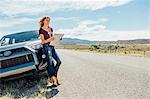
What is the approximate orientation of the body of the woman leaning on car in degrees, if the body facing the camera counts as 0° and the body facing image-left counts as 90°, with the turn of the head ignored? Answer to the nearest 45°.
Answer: approximately 315°

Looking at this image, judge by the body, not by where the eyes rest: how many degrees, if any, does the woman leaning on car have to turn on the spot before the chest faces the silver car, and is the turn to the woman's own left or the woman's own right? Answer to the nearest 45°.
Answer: approximately 135° to the woman's own right
